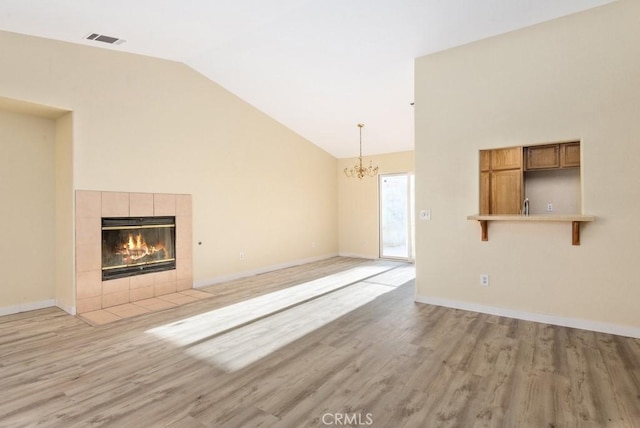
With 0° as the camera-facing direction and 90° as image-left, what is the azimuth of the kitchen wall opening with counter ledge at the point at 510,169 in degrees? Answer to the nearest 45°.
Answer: approximately 0°

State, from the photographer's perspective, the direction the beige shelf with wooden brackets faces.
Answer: facing the viewer

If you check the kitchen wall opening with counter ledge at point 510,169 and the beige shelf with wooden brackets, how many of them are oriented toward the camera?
2

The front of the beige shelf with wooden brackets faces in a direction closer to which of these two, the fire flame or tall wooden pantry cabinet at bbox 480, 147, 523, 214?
the fire flame

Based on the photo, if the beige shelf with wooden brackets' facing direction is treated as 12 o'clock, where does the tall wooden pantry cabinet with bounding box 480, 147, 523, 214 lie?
The tall wooden pantry cabinet is roughly at 5 o'clock from the beige shelf with wooden brackets.
